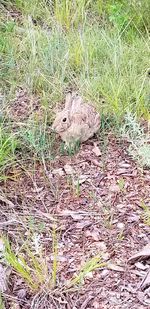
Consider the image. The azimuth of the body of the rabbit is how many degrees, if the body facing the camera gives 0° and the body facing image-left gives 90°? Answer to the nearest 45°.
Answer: approximately 90°

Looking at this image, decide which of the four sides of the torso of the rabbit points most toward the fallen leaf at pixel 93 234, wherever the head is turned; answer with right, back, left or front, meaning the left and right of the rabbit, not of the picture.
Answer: left

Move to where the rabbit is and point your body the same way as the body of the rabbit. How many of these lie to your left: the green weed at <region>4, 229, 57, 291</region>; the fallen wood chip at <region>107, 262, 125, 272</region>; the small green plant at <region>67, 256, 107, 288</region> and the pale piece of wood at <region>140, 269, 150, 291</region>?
4

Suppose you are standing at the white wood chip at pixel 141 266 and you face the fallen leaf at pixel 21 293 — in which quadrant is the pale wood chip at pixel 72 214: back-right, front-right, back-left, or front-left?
front-right

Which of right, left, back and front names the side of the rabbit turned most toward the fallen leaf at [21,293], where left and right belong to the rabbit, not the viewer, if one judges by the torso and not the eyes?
left

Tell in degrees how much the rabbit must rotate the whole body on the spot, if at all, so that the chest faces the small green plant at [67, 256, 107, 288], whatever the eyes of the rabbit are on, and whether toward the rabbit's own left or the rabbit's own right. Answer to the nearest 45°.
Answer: approximately 90° to the rabbit's own left

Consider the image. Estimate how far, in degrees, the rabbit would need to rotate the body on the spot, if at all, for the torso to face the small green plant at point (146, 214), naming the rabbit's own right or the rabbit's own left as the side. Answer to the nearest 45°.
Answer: approximately 135° to the rabbit's own left

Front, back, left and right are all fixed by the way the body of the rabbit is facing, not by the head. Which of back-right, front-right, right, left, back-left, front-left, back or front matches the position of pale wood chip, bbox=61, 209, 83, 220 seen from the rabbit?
left

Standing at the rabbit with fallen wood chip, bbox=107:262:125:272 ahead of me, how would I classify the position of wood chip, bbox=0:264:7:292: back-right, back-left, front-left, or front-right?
front-right

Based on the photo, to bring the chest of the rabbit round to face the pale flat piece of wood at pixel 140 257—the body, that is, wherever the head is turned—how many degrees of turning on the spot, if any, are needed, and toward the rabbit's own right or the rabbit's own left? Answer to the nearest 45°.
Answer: approximately 90° to the rabbit's own left
